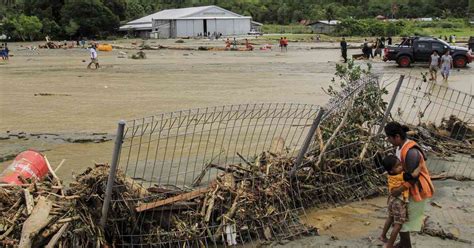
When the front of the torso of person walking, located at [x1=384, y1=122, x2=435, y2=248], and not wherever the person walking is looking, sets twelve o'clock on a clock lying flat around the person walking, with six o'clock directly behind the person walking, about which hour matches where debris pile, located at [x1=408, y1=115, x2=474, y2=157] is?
The debris pile is roughly at 3 o'clock from the person walking.

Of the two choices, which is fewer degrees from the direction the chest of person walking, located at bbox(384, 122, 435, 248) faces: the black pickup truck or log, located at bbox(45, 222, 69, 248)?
the log

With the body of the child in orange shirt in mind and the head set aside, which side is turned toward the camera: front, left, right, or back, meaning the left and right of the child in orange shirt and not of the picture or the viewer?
right

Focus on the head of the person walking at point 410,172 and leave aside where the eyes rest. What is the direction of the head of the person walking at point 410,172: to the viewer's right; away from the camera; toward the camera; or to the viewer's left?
to the viewer's left

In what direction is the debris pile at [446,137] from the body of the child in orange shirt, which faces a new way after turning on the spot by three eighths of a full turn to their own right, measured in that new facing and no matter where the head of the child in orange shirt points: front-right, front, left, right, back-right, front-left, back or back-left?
back-right

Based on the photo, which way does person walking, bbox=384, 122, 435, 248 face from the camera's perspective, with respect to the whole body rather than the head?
to the viewer's left
